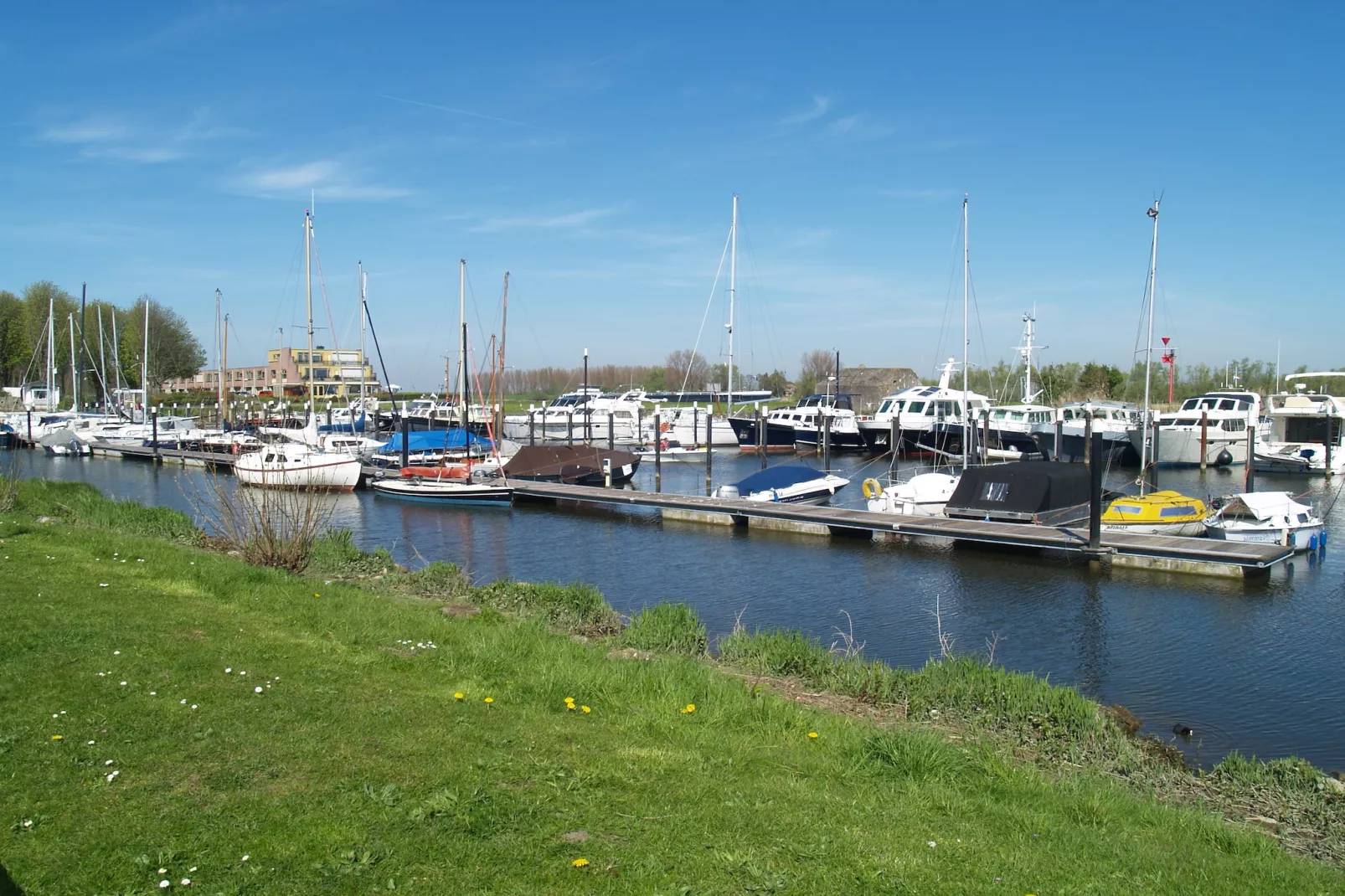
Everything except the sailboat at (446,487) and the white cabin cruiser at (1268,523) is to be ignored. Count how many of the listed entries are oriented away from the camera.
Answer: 0

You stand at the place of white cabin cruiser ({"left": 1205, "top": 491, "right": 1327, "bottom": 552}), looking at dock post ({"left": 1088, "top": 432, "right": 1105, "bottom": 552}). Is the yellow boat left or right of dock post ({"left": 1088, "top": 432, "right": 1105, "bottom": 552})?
right
